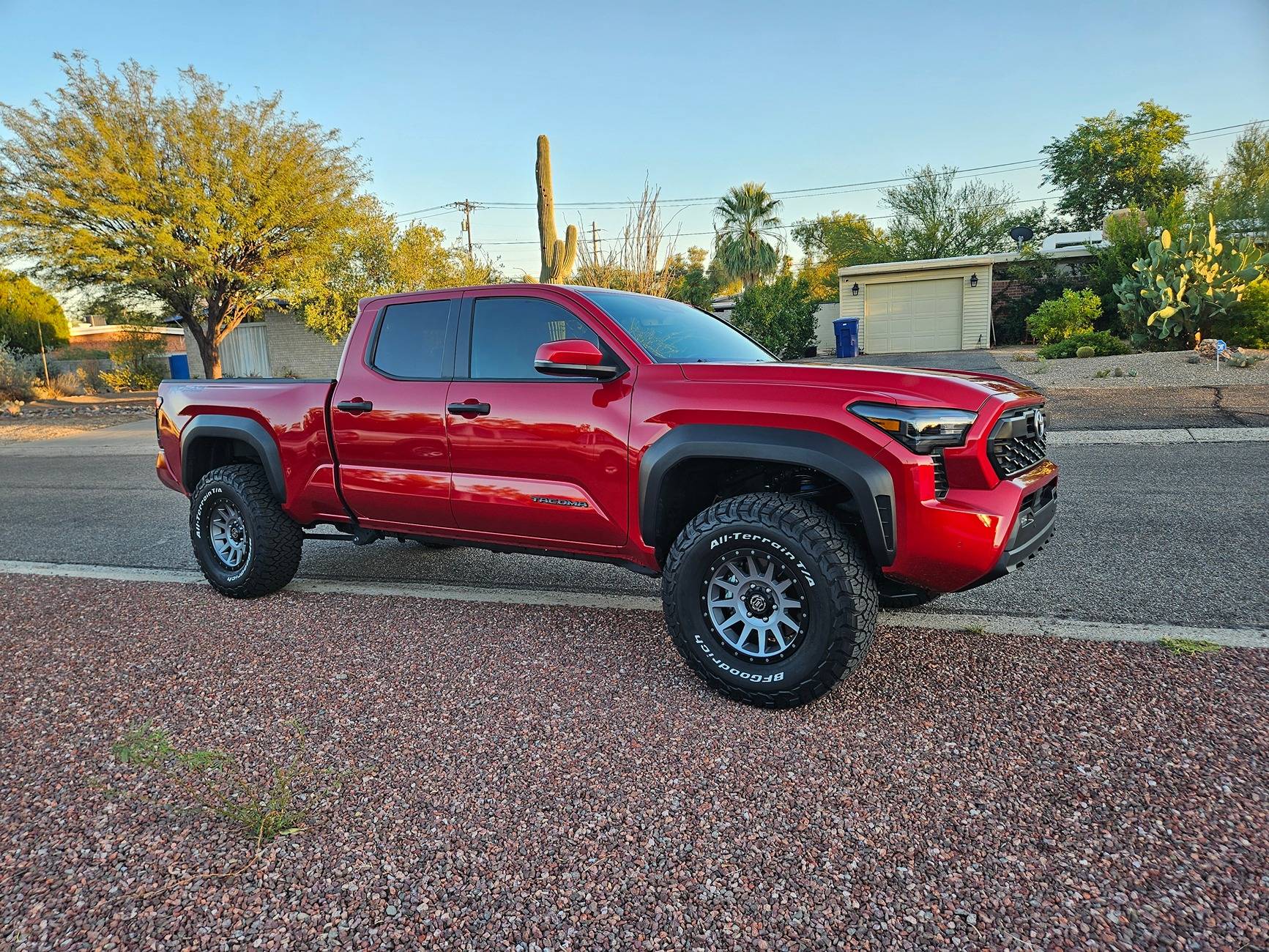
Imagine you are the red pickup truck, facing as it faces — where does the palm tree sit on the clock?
The palm tree is roughly at 8 o'clock from the red pickup truck.

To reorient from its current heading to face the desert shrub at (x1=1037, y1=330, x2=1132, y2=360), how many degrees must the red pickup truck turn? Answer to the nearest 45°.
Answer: approximately 90° to its left

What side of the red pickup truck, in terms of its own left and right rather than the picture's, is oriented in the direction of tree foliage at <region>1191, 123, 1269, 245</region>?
left

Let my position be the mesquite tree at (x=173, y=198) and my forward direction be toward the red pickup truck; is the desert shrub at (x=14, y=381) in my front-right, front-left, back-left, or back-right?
back-right

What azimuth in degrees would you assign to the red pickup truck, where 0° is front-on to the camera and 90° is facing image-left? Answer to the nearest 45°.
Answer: approximately 315°

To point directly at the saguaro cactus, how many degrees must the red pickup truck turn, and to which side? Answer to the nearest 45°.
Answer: approximately 135° to its left

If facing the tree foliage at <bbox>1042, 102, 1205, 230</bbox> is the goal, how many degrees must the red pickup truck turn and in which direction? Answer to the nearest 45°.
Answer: approximately 90° to its left

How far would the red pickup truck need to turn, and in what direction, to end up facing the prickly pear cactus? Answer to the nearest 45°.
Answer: approximately 90° to its left

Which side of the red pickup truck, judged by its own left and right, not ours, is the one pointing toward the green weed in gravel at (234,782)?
right

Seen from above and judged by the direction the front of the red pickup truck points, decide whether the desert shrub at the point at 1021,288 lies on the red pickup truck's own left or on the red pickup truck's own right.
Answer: on the red pickup truck's own left
